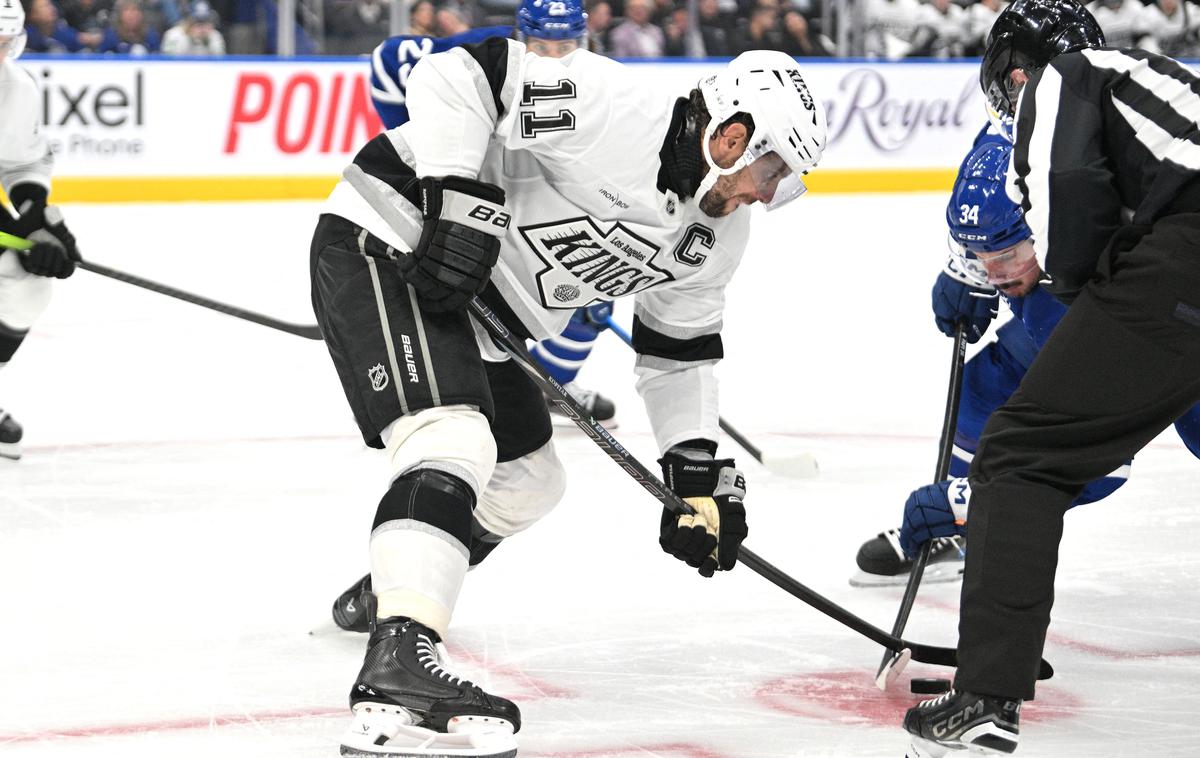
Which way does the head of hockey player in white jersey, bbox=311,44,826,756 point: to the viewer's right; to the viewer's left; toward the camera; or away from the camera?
to the viewer's right

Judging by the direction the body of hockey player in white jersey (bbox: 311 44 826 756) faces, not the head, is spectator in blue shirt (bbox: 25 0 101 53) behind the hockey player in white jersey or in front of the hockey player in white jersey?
behind

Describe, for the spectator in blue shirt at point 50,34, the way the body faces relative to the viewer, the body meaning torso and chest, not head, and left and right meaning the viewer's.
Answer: facing the viewer

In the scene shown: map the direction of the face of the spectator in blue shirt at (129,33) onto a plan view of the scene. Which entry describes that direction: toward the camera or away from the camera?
toward the camera

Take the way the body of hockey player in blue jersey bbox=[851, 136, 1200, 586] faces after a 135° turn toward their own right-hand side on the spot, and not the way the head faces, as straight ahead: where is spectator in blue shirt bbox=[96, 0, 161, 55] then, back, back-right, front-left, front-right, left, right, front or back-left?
front-left

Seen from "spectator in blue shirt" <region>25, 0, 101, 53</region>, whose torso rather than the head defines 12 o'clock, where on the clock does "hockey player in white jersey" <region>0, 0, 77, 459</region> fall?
The hockey player in white jersey is roughly at 12 o'clock from the spectator in blue shirt.

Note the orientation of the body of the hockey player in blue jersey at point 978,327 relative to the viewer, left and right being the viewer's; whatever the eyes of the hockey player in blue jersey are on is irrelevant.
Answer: facing the viewer and to the left of the viewer

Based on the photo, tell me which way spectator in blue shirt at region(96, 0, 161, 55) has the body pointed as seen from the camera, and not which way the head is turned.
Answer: toward the camera

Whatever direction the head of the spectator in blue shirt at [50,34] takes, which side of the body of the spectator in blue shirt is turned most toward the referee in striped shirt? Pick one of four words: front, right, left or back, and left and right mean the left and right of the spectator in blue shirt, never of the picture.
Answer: front

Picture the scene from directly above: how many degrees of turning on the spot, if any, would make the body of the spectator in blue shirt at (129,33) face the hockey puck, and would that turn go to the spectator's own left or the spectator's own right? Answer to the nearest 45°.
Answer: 0° — they already face it

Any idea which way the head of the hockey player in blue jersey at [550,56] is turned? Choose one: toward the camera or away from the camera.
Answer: toward the camera

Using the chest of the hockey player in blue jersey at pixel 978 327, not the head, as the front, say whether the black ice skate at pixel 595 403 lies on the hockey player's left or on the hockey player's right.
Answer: on the hockey player's right

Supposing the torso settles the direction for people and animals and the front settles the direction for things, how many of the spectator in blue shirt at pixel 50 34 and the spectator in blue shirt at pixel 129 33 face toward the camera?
2

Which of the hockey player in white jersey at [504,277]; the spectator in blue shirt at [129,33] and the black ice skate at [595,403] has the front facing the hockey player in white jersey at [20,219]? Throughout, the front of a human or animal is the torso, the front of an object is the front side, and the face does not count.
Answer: the spectator in blue shirt

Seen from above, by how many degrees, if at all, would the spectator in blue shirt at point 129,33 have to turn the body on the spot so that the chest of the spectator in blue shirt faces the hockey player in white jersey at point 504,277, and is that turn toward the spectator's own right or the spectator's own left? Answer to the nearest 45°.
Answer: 0° — they already face them

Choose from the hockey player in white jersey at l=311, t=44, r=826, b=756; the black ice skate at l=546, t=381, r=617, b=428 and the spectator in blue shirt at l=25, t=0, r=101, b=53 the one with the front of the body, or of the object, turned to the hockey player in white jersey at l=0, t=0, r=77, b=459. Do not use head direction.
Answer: the spectator in blue shirt

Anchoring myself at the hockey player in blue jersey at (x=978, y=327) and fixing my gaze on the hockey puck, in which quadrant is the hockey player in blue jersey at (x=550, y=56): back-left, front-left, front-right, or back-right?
back-right

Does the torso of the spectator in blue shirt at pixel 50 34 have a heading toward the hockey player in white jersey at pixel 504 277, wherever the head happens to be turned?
yes

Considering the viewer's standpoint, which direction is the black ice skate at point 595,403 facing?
facing the viewer and to the right of the viewer

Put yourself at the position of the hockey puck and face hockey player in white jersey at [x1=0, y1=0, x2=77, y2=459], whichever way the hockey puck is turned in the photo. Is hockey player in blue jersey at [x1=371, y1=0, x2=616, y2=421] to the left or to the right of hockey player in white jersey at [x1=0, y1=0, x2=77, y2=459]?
right

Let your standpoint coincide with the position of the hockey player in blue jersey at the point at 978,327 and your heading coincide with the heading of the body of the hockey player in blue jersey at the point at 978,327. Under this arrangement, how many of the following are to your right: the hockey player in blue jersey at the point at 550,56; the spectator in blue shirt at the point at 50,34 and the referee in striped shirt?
2
